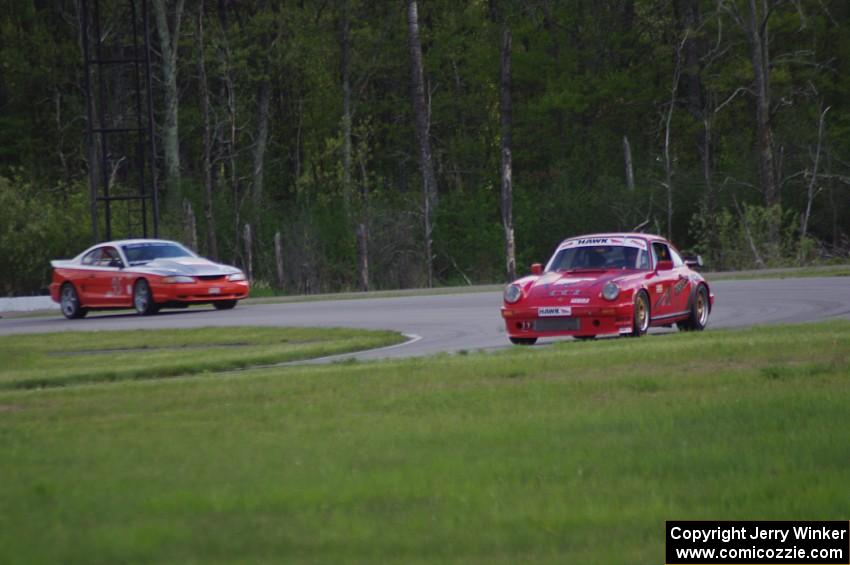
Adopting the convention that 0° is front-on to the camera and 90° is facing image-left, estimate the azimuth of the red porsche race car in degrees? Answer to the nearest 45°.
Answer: approximately 45°

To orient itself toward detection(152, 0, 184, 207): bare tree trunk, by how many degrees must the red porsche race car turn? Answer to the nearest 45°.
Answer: approximately 90° to its right

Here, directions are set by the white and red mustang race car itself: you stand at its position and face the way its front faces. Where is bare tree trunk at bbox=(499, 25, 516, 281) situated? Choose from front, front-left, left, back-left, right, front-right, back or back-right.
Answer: left

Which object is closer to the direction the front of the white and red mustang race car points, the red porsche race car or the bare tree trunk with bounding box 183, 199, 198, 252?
the red porsche race car

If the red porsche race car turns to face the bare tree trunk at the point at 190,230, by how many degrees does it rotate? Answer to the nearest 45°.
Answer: approximately 90° to its right

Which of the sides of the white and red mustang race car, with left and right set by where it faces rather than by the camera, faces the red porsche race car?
front

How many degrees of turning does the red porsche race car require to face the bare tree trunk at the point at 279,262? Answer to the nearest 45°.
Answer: approximately 90° to its right

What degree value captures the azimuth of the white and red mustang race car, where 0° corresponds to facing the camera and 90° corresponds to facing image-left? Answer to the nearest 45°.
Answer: approximately 315°

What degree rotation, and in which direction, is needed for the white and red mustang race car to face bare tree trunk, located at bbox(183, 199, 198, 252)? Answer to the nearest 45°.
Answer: approximately 135° to its left

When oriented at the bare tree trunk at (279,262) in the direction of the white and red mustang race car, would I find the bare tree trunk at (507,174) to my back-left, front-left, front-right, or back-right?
back-left

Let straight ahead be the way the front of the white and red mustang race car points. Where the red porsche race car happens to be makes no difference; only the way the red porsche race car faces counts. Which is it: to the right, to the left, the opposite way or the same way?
to the right

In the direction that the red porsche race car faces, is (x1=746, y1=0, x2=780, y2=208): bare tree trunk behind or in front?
behind

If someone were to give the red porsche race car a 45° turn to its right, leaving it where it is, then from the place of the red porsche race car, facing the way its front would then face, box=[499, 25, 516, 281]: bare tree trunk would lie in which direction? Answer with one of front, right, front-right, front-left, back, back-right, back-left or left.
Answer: right

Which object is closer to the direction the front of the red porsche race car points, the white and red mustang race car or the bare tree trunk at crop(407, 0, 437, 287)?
the white and red mustang race car
